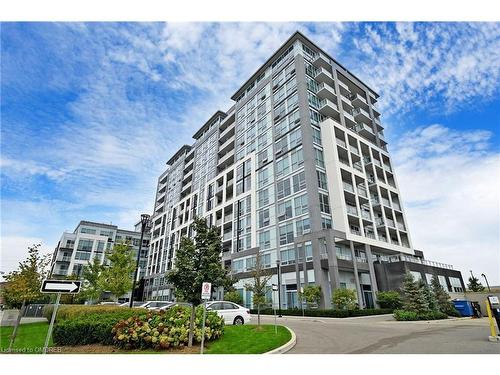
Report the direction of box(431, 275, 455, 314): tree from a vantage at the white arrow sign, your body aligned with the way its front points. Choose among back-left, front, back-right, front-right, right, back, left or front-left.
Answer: left

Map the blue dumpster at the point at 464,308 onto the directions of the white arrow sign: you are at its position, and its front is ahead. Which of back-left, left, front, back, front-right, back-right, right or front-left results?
left

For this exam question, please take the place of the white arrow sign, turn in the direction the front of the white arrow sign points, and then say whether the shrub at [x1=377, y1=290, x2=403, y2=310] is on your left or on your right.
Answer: on your left

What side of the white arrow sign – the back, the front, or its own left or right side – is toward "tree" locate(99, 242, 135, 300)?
back

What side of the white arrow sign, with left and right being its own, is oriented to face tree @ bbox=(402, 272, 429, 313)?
left

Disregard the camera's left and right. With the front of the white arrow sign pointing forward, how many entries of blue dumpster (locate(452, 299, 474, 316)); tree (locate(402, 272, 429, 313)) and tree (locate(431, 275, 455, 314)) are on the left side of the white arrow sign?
3

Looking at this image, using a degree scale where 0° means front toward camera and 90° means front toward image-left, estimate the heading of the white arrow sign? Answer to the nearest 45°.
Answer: approximately 0°

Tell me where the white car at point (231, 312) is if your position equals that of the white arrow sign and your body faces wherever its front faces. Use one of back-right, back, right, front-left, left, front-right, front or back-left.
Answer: back-left
